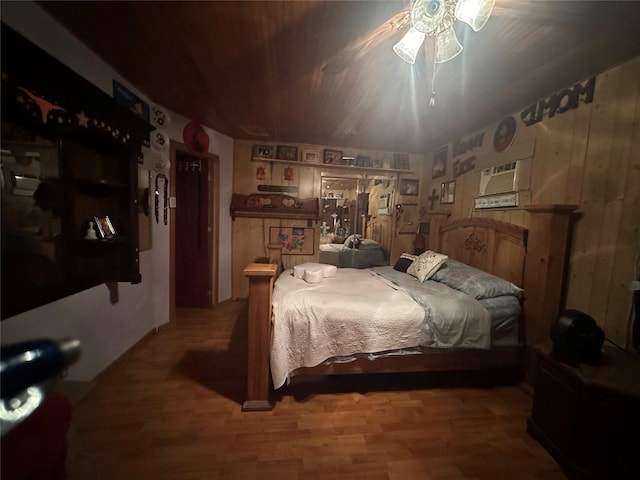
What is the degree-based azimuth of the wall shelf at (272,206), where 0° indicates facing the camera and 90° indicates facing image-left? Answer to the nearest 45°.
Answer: approximately 0°

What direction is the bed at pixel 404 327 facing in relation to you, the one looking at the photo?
facing to the left of the viewer

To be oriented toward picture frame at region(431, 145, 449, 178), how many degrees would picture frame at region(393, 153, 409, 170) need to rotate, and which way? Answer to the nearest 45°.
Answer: approximately 45° to its left

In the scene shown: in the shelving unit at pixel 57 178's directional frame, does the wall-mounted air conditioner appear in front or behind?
in front

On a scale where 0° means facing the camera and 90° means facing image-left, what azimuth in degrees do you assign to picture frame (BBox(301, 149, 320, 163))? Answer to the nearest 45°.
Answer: approximately 0°

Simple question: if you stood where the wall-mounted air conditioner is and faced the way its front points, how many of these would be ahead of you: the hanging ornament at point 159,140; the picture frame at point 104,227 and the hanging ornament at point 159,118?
3

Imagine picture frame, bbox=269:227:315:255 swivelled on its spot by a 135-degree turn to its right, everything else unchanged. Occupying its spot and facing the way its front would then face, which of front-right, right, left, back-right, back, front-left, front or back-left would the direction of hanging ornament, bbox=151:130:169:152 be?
left

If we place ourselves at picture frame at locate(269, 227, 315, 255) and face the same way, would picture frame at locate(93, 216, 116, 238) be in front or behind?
in front

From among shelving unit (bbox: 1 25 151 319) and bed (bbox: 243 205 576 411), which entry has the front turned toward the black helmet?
the shelving unit

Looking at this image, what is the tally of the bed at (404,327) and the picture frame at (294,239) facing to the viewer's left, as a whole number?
1

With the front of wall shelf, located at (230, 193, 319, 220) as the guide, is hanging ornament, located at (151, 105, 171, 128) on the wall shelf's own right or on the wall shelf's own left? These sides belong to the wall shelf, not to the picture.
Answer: on the wall shelf's own right

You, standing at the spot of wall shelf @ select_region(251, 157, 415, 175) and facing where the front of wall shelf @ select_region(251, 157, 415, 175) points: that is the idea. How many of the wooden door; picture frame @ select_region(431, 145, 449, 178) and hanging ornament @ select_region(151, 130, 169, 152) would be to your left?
1

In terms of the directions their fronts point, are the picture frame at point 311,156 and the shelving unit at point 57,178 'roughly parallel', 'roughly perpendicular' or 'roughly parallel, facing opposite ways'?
roughly perpendicular
